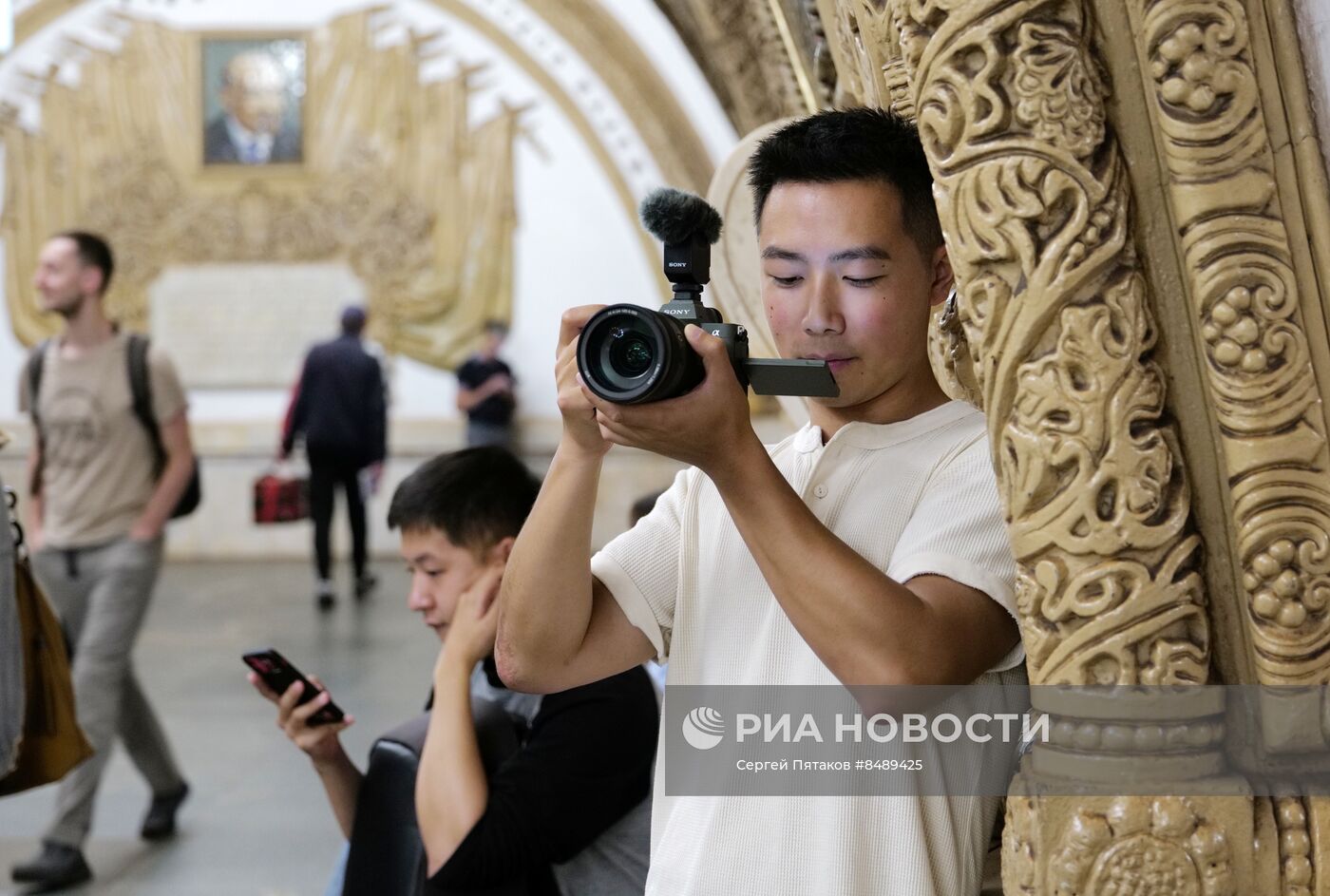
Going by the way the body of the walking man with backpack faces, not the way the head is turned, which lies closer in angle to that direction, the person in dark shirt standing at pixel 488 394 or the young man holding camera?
the young man holding camera

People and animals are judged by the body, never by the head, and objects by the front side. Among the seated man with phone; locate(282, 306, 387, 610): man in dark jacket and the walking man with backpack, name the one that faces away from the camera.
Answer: the man in dark jacket

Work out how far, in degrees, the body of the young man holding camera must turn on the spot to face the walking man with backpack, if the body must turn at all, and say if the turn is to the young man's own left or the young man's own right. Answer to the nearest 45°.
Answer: approximately 90° to the young man's own right

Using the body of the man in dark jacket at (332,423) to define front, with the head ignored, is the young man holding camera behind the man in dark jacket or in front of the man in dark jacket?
behind

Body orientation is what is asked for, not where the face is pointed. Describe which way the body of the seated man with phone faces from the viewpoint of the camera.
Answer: to the viewer's left

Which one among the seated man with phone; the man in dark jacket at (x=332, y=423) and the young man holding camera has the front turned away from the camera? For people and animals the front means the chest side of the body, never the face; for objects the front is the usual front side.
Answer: the man in dark jacket

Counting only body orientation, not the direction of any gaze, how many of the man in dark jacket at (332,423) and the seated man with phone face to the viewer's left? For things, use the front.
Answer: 1

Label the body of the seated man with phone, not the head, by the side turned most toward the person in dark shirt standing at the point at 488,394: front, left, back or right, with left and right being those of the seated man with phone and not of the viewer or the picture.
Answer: right

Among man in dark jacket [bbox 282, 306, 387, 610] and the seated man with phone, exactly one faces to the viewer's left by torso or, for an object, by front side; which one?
the seated man with phone

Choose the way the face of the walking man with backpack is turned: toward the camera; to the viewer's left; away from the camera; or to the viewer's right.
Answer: to the viewer's left

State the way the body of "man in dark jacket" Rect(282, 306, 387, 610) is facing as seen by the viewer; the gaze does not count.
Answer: away from the camera

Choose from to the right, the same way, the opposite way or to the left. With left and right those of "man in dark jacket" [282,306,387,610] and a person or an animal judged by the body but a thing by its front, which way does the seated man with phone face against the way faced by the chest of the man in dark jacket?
to the left

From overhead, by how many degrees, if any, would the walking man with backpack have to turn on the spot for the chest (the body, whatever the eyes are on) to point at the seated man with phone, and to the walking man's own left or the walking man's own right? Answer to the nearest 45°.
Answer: approximately 45° to the walking man's own left
